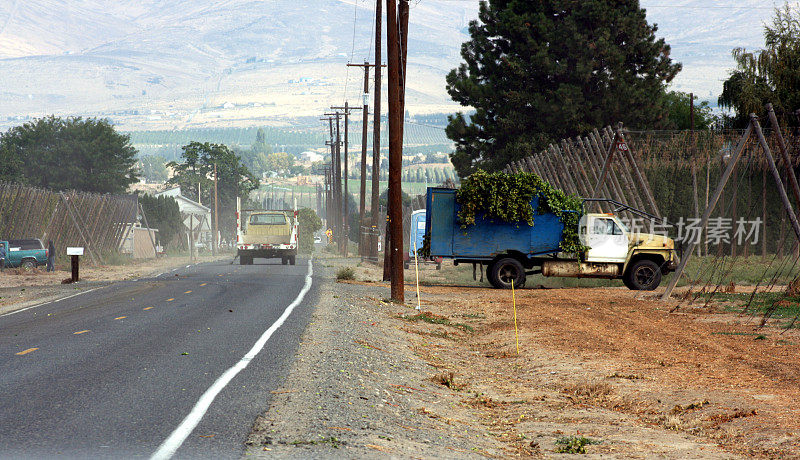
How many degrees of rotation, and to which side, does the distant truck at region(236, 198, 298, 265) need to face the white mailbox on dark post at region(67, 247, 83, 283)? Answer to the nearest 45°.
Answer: approximately 135° to its left

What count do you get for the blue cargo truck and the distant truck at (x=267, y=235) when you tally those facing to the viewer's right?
1

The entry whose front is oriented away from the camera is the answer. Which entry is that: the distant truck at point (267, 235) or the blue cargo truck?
the distant truck

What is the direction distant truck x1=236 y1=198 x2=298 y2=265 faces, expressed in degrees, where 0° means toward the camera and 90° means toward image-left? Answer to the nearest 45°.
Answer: approximately 180°

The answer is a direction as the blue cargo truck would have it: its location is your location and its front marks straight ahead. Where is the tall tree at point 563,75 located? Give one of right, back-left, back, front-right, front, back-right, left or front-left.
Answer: left

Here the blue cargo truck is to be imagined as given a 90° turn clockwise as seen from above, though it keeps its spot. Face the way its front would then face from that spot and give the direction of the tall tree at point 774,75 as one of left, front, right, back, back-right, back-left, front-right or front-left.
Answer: back-left

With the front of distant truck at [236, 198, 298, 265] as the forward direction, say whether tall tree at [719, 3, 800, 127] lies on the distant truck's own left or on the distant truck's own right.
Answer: on the distant truck's own right

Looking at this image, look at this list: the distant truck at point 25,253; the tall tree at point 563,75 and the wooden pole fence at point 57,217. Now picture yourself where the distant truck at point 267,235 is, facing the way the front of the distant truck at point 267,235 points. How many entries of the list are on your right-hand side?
1

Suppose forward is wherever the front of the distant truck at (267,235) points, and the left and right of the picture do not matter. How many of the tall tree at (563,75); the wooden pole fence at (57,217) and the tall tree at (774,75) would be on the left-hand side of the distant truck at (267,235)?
1

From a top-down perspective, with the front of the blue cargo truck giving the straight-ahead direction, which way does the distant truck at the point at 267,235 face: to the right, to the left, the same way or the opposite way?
to the left

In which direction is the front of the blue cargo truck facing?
to the viewer's right

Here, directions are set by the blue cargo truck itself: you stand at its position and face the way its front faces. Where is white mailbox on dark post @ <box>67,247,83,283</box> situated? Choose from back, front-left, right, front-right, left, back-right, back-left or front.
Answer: back
